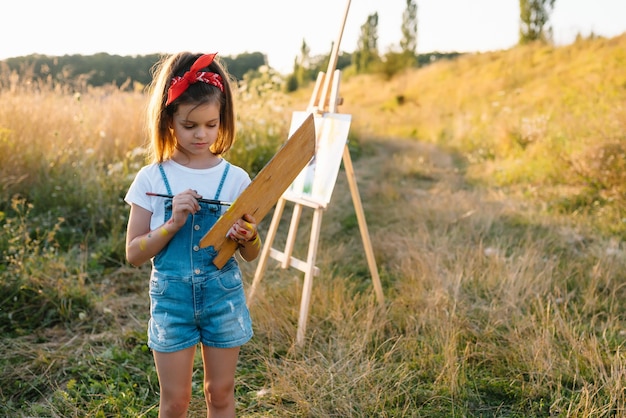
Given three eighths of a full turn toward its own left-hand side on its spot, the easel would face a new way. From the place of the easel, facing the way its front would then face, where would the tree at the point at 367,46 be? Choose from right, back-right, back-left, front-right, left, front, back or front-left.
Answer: left

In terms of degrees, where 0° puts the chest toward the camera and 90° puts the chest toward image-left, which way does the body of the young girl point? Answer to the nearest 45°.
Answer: approximately 0°

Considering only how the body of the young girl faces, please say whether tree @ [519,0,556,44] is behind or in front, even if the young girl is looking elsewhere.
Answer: behind

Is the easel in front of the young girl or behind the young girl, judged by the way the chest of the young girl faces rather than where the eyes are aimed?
behind

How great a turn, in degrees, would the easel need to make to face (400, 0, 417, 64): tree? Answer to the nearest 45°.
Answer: approximately 135° to its right

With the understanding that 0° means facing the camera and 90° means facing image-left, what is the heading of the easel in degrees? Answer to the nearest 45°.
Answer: approximately 45°
